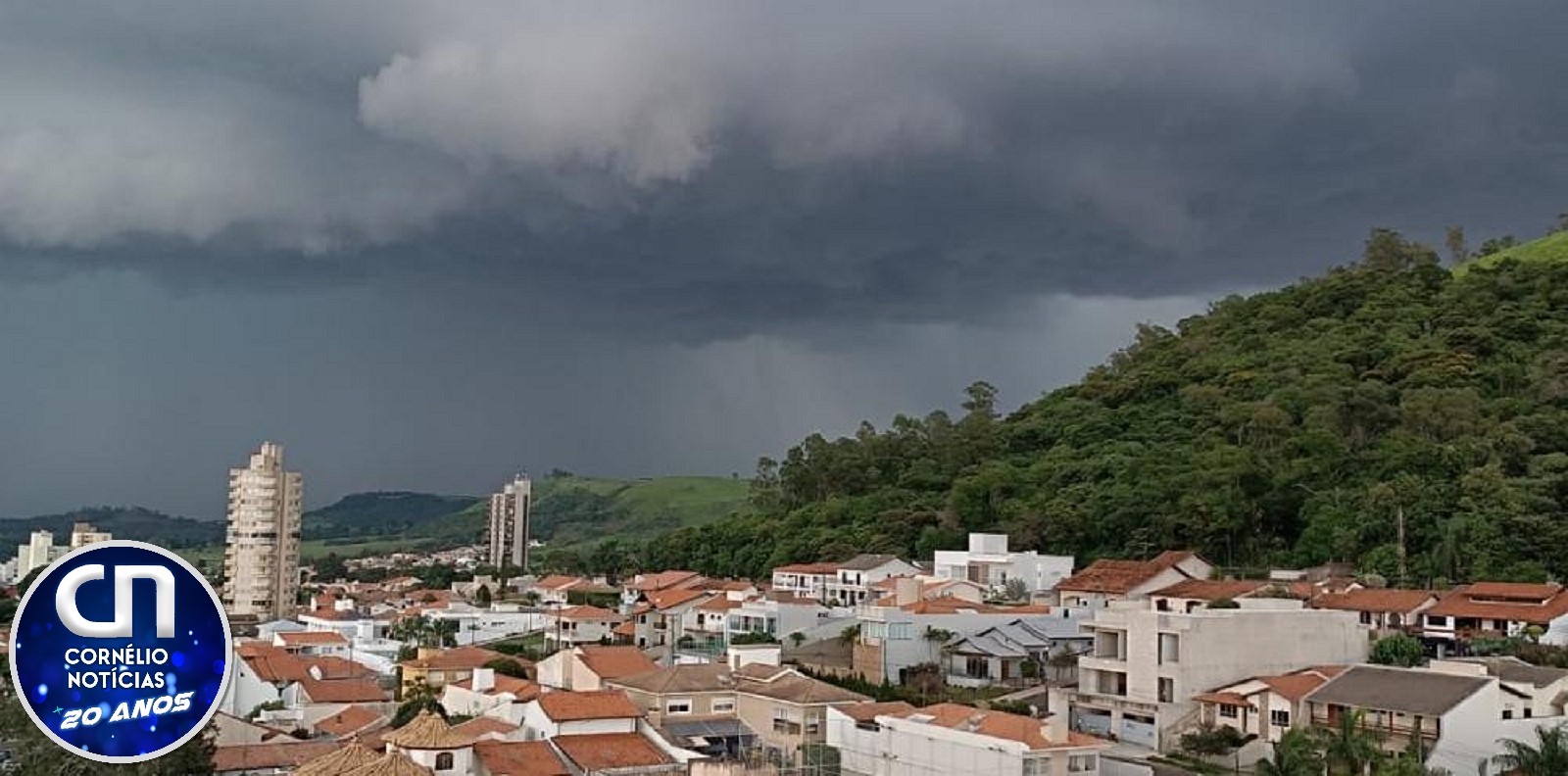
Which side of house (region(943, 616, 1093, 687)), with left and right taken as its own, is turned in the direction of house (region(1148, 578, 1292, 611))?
back

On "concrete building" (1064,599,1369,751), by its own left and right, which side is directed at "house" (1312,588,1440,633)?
back

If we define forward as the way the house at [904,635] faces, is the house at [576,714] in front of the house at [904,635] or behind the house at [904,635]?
in front

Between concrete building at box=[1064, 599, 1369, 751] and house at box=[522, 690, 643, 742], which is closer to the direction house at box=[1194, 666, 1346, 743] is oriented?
the house

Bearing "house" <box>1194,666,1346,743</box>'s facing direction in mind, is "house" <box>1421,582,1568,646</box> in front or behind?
behind

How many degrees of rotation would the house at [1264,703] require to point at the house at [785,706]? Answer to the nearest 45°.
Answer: approximately 45° to its right

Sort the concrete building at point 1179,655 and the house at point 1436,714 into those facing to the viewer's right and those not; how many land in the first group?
0

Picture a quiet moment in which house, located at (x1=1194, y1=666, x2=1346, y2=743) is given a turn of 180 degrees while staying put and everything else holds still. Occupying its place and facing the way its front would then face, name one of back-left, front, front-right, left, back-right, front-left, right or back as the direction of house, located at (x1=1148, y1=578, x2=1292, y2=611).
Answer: front-left

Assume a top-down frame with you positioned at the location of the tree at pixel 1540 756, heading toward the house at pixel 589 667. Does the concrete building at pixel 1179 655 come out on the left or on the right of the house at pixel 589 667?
right

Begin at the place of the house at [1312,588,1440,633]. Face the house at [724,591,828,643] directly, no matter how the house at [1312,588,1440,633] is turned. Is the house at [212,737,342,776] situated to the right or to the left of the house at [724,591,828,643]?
left

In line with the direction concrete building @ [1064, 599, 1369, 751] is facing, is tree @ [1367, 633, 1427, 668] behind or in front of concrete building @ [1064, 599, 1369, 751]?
behind

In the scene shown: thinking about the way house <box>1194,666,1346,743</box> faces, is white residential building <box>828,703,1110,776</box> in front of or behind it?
in front

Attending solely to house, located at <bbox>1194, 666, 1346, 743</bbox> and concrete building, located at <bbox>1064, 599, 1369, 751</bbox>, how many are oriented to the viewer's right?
0

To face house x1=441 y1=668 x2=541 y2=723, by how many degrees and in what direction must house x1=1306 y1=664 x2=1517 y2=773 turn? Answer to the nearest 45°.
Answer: approximately 45° to its right

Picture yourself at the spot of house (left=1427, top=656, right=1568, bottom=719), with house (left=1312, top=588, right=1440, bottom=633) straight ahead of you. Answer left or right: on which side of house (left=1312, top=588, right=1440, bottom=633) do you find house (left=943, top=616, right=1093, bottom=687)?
left
